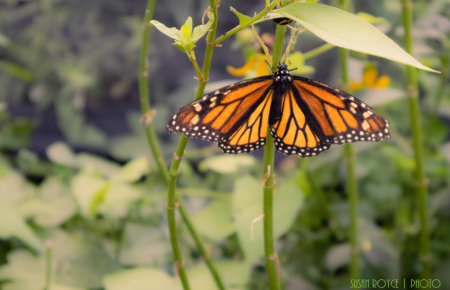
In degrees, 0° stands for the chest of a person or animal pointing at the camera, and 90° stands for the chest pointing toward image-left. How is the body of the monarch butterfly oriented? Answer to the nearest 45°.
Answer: approximately 180°
